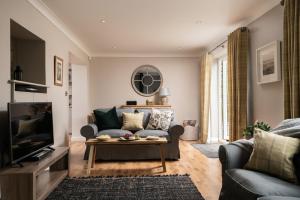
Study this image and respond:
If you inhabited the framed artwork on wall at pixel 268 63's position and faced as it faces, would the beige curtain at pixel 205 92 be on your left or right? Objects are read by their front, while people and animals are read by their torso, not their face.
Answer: on your right

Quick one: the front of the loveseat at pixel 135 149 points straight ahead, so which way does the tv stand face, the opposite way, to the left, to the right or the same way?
to the left

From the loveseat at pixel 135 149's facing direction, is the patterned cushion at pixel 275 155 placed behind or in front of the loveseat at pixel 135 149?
in front

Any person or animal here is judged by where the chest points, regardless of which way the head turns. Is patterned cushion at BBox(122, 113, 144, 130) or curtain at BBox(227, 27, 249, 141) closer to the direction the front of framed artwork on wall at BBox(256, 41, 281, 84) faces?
the patterned cushion

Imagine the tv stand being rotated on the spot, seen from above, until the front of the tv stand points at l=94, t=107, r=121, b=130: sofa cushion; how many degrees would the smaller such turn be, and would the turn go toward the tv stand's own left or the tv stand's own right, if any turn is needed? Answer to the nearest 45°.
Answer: approximately 90° to the tv stand's own left

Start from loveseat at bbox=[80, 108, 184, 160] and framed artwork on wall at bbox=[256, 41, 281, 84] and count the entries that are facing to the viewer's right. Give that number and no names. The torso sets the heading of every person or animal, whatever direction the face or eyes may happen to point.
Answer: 0

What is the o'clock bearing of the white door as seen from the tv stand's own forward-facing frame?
The white door is roughly at 8 o'clock from the tv stand.

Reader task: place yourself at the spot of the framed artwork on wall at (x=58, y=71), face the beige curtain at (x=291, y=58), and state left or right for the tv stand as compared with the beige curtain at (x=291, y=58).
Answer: right

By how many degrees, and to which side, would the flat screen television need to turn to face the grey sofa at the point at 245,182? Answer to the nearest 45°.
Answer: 0° — it already faces it

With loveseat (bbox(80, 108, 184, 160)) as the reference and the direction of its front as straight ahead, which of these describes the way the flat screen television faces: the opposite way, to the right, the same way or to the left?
to the left

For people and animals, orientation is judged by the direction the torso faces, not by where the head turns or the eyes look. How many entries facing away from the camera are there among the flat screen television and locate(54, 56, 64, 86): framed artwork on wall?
0

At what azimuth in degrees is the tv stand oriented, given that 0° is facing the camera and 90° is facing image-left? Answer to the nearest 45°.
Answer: approximately 315°

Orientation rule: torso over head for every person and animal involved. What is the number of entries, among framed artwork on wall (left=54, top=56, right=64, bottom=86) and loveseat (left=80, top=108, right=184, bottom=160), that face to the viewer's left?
0

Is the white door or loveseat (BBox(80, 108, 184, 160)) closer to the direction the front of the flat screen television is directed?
the loveseat

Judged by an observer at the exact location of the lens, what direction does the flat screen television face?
facing the viewer and to the right of the viewer
